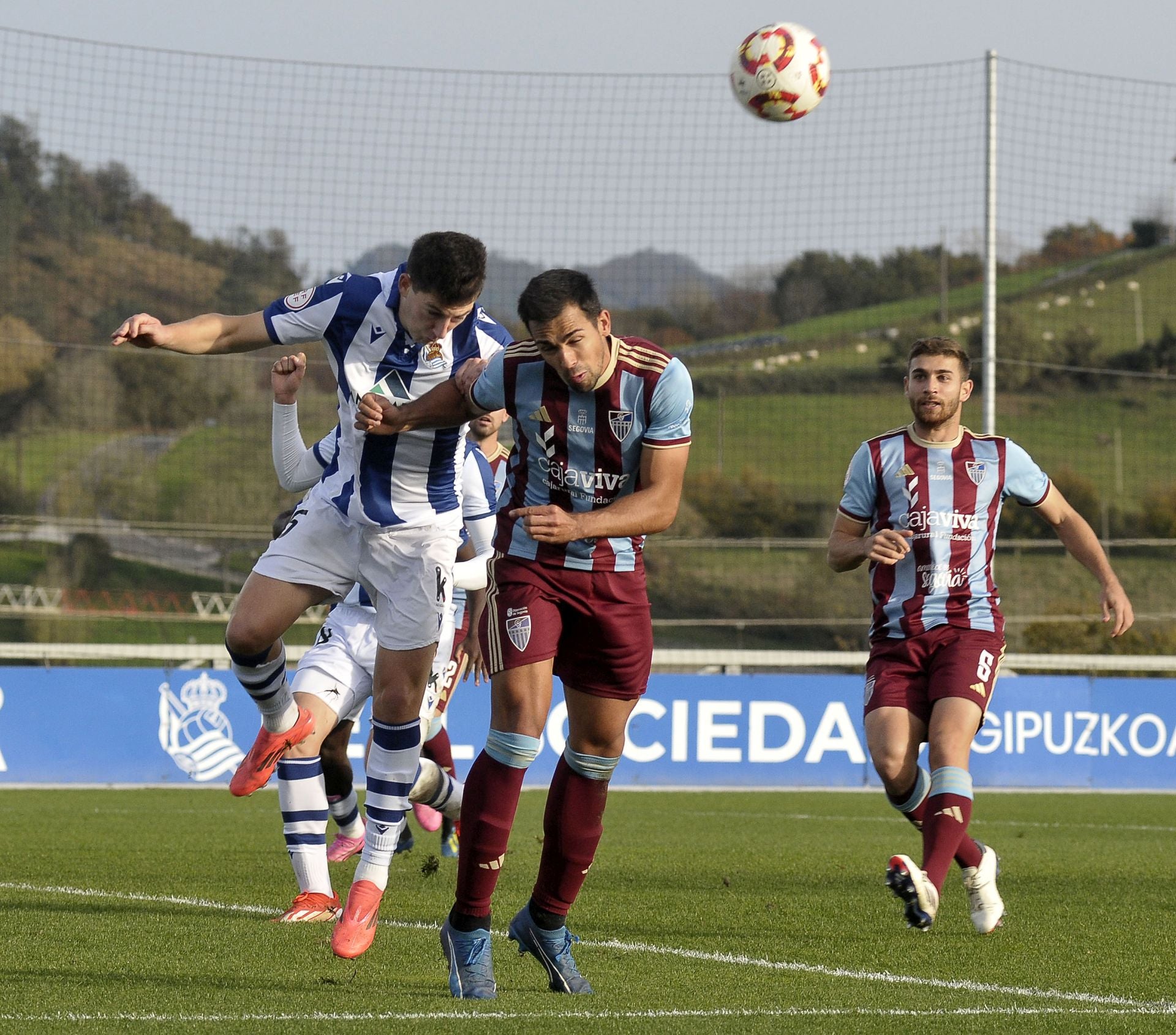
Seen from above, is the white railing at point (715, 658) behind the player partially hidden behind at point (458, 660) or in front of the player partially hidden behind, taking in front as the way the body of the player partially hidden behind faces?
behind

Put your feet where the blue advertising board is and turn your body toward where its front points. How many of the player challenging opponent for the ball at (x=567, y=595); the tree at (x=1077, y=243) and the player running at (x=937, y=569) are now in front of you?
2

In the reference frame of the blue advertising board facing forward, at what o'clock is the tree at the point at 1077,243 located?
The tree is roughly at 7 o'clock from the blue advertising board.

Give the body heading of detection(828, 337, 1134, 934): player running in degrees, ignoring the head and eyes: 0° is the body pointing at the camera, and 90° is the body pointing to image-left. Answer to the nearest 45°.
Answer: approximately 0°

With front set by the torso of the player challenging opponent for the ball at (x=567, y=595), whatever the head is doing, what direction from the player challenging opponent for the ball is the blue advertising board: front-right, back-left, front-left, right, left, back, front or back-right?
back

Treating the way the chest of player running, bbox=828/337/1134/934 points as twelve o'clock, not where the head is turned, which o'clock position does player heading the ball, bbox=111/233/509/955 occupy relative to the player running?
The player heading the ball is roughly at 2 o'clock from the player running.

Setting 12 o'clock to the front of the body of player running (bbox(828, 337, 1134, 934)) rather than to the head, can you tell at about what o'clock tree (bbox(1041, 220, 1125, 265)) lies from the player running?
The tree is roughly at 6 o'clock from the player running.

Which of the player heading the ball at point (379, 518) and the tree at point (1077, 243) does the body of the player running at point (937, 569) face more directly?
the player heading the ball
